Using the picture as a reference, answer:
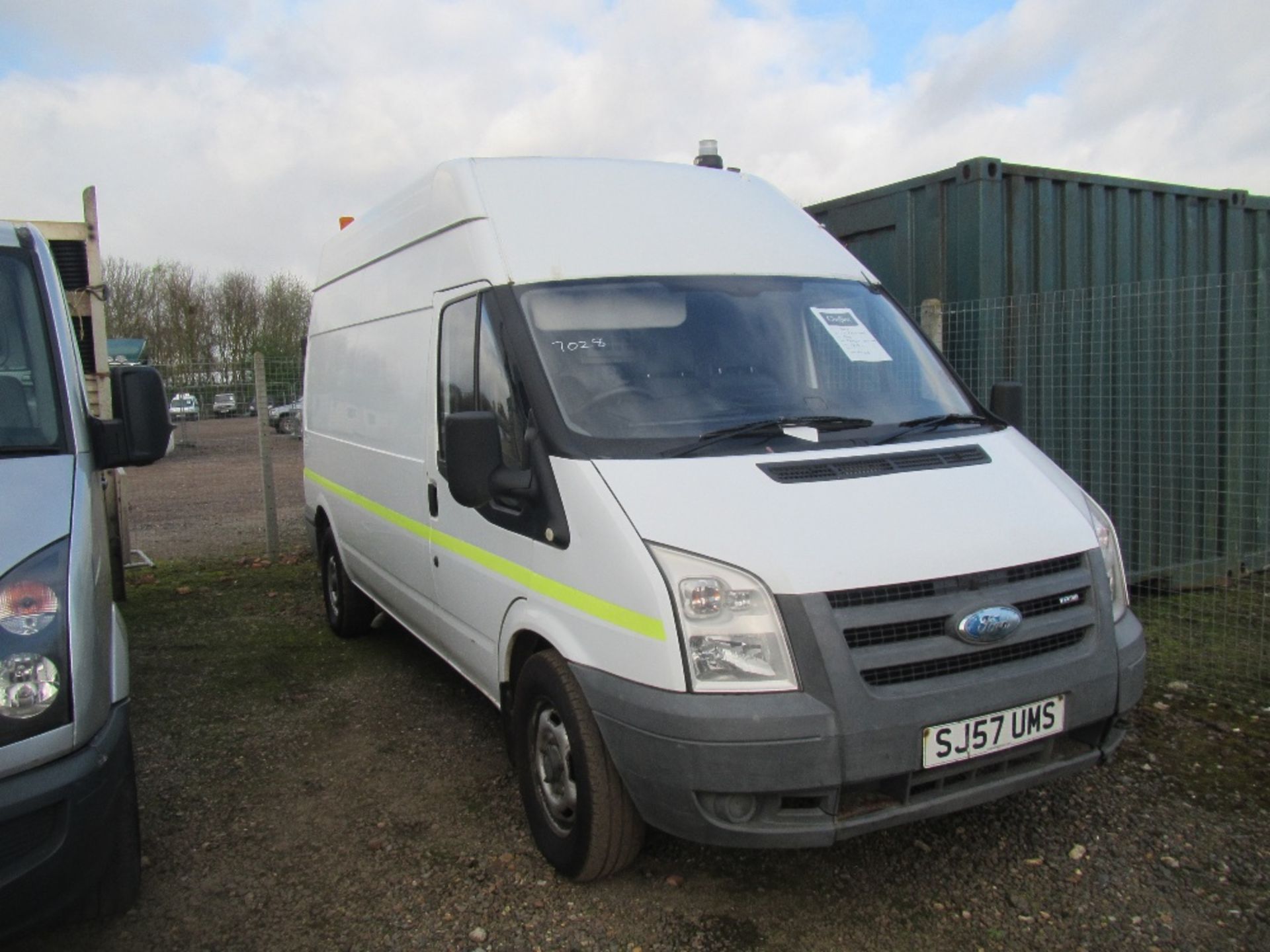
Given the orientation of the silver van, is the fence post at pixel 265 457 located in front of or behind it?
behind

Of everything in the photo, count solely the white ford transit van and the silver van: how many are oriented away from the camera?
0

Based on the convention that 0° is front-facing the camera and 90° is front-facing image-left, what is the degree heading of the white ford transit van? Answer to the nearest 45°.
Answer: approximately 315°

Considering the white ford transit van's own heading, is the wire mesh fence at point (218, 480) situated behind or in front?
behind

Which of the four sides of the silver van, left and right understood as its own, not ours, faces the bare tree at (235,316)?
back

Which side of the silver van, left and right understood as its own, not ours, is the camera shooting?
front

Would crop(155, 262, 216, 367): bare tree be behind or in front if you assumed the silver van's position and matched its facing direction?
behind

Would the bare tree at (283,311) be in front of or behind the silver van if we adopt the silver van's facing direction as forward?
behind

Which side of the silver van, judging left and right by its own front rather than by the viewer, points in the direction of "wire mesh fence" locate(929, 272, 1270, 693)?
left

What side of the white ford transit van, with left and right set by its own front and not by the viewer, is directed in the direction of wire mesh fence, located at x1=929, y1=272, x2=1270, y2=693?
left

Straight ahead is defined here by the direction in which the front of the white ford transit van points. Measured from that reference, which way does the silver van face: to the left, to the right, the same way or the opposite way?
the same way
